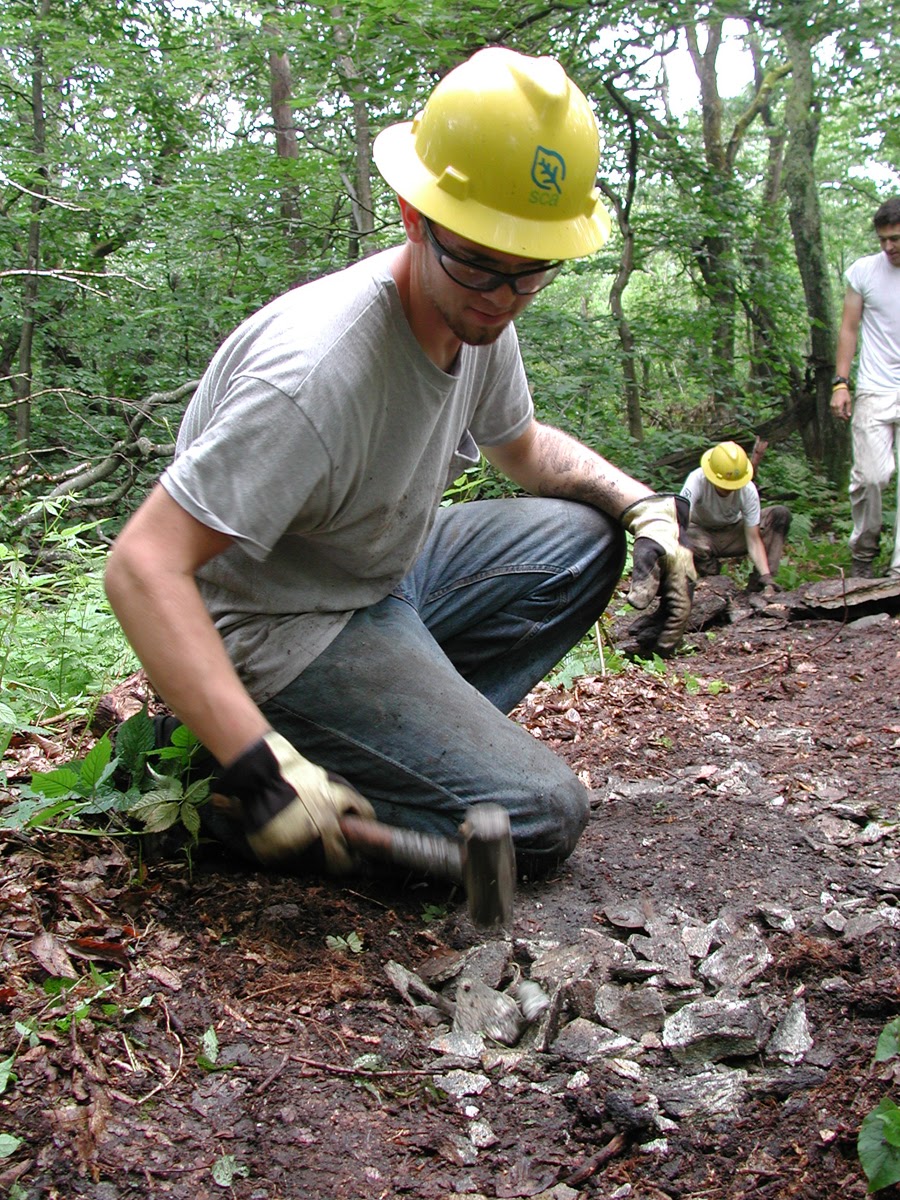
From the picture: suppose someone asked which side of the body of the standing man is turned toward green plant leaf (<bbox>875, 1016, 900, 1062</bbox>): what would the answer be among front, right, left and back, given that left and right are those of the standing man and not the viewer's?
front

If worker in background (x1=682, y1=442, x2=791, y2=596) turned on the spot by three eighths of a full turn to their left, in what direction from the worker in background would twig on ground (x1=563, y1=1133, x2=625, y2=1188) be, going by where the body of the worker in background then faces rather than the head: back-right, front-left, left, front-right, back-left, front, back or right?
back-right

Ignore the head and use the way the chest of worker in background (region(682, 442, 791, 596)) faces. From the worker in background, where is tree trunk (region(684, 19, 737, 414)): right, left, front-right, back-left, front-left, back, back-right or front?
back

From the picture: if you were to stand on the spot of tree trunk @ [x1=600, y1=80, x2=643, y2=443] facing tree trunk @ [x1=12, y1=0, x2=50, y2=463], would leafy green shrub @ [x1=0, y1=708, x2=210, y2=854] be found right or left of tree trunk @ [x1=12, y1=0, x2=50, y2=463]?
left

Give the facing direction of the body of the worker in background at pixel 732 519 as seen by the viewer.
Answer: toward the camera

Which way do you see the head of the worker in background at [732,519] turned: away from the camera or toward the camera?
toward the camera

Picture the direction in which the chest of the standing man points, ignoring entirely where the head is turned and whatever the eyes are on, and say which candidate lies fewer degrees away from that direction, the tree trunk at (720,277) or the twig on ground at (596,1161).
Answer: the twig on ground

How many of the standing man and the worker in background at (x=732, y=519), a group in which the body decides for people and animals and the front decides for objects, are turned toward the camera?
2

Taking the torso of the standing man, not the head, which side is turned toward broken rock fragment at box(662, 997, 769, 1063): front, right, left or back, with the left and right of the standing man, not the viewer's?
front

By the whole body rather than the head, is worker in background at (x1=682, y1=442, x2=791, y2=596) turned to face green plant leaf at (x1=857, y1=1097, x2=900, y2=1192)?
yes

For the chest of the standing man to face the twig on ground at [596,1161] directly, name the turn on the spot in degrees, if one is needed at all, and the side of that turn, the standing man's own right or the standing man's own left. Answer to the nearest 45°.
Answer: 0° — they already face it

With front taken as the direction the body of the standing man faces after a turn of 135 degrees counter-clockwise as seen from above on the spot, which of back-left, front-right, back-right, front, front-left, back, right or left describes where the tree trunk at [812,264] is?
front-left

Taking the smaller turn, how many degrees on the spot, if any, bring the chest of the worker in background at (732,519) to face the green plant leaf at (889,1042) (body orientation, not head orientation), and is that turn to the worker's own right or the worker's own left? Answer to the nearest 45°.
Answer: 0° — they already face it

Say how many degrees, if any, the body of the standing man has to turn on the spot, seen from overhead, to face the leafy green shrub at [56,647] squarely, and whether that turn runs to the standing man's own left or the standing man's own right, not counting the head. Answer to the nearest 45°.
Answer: approximately 45° to the standing man's own right

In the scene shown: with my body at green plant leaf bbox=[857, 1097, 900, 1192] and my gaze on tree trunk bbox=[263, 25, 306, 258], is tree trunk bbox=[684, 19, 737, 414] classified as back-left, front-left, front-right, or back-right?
front-right

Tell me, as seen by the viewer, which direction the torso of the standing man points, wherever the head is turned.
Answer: toward the camera
